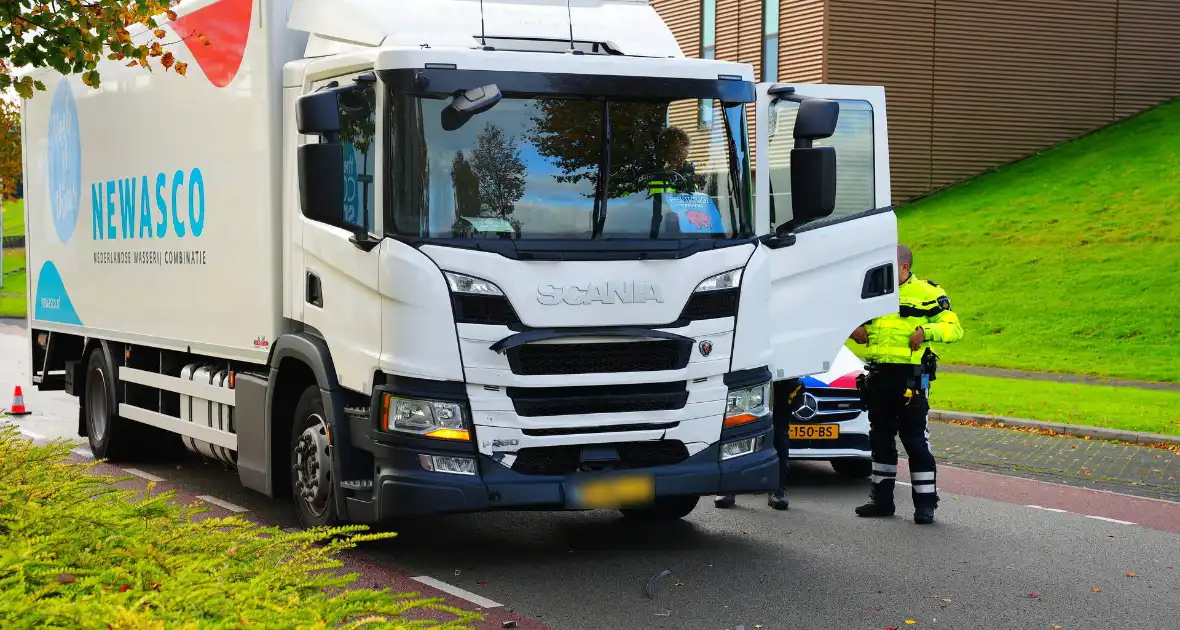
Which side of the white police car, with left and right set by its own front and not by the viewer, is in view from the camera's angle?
front

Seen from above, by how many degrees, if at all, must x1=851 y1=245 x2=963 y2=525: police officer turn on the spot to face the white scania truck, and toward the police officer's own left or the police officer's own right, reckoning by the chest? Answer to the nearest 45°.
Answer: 0° — they already face it

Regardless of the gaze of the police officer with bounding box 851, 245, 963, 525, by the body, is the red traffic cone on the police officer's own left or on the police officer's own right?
on the police officer's own right

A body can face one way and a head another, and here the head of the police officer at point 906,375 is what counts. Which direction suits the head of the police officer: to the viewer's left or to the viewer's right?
to the viewer's left

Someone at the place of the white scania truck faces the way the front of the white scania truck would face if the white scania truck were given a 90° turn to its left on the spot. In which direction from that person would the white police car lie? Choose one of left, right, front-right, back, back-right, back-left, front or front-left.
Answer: front

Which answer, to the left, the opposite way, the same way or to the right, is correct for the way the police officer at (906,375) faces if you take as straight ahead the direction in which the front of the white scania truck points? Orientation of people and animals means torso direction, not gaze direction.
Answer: to the right

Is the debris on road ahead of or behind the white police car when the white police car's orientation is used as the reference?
ahead

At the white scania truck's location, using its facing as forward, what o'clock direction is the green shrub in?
The green shrub is roughly at 2 o'clock from the white scania truck.

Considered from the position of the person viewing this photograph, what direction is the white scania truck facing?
facing the viewer and to the right of the viewer

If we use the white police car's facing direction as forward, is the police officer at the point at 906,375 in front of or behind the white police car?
in front

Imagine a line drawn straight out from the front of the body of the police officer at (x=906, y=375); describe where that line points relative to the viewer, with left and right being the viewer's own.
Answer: facing the viewer and to the left of the viewer

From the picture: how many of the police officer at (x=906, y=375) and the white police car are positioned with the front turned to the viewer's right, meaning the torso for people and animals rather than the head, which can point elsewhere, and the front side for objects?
0
